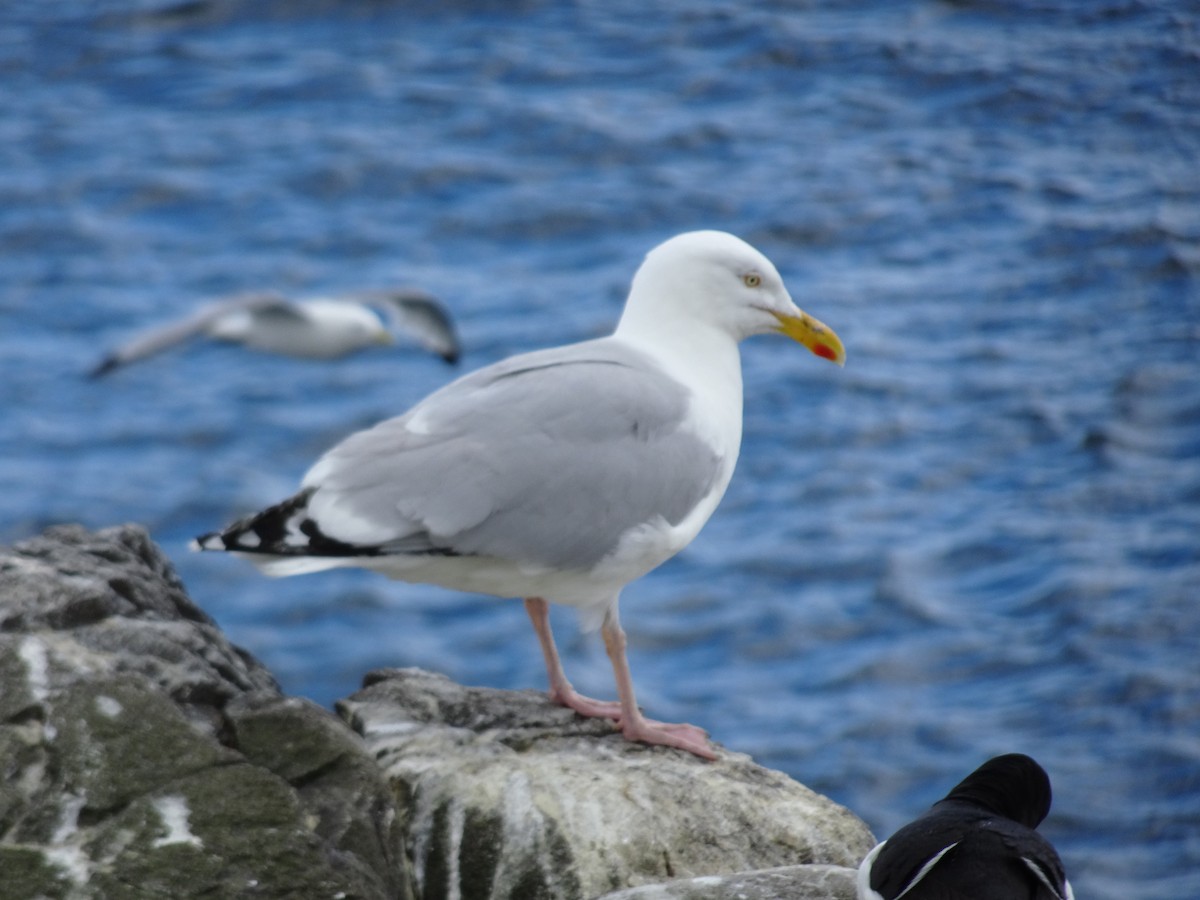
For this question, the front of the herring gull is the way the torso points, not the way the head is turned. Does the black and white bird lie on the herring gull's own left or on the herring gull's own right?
on the herring gull's own right

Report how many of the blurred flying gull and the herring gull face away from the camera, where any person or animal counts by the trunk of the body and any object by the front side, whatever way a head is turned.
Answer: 0

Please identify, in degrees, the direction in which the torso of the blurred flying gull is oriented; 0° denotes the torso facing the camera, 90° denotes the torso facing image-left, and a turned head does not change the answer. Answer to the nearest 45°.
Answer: approximately 315°

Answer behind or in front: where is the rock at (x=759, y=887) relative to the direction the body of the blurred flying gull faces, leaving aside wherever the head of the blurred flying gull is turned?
in front

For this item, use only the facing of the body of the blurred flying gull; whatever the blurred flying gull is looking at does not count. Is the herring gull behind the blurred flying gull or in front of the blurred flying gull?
in front

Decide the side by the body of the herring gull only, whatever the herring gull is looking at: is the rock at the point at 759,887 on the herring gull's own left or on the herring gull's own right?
on the herring gull's own right

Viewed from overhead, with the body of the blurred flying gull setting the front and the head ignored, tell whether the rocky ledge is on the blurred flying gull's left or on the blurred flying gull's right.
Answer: on the blurred flying gull's right

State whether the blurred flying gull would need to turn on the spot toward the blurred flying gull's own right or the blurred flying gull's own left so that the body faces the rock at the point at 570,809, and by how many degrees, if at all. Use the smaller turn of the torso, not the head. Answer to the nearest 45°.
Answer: approximately 45° to the blurred flying gull's own right

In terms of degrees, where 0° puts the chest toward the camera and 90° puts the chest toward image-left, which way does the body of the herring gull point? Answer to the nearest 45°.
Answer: approximately 270°

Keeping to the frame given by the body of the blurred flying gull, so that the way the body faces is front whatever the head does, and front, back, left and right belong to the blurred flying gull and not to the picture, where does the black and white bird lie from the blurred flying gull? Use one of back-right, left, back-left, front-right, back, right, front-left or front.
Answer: front-right
